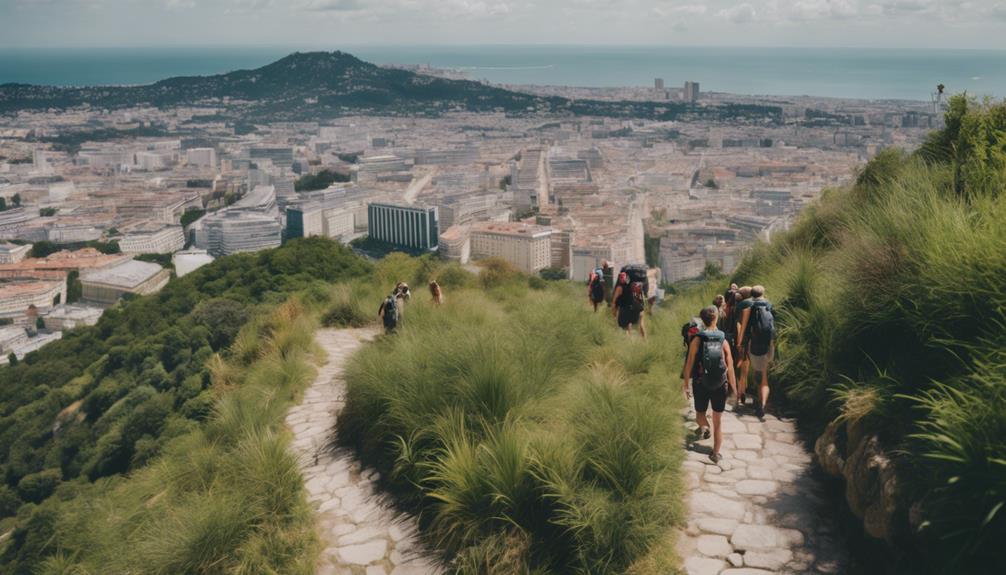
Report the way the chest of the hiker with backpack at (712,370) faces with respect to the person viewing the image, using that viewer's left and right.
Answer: facing away from the viewer

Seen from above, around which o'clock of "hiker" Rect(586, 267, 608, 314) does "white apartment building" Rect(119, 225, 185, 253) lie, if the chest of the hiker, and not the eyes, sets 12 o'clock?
The white apartment building is roughly at 11 o'clock from the hiker.

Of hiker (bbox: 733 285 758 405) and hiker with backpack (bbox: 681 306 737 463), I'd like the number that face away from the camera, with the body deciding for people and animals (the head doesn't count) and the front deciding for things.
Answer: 2

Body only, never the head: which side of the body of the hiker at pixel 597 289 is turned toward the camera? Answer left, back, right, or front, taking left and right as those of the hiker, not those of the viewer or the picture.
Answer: back

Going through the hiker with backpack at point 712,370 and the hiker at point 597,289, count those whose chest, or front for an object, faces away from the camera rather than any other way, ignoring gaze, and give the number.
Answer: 2

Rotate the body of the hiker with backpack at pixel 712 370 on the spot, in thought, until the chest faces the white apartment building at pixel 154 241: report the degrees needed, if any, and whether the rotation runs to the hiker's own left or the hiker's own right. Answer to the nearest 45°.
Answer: approximately 45° to the hiker's own left

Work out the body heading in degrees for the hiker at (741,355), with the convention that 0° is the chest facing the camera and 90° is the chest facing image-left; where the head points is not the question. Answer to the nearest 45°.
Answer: approximately 180°
